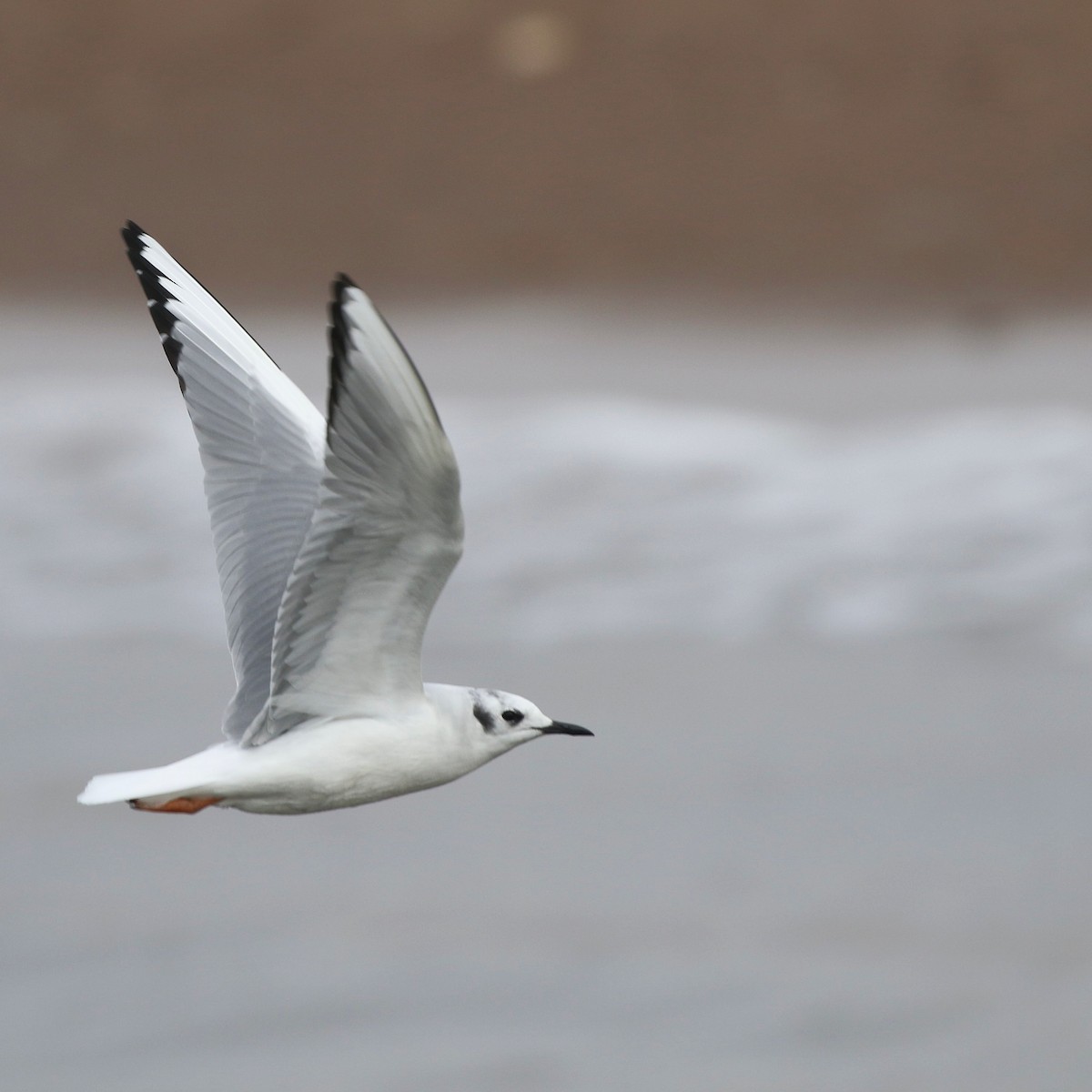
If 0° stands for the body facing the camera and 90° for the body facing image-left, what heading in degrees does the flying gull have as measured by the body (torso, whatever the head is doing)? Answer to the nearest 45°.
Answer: approximately 270°
